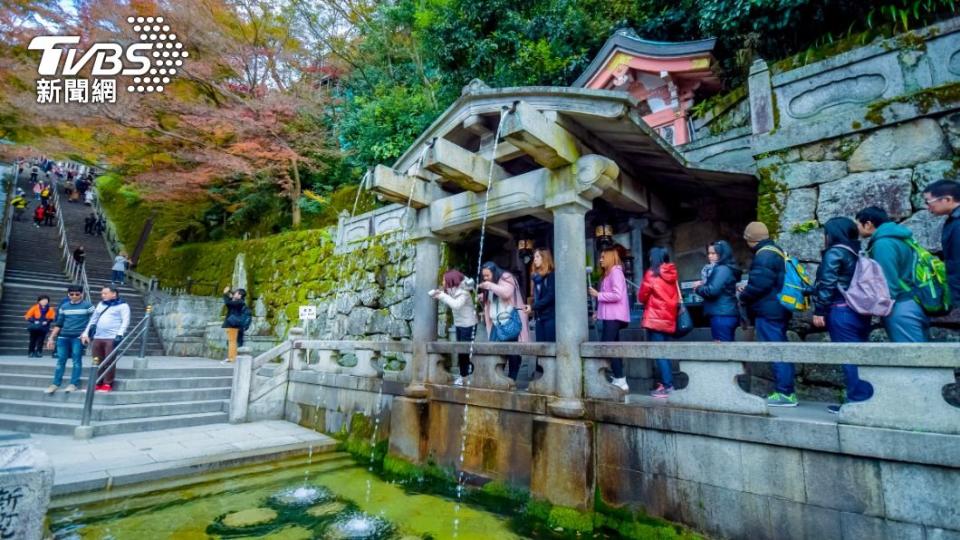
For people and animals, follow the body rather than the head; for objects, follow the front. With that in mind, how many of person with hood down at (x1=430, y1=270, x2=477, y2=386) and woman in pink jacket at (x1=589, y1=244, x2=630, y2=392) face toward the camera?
0

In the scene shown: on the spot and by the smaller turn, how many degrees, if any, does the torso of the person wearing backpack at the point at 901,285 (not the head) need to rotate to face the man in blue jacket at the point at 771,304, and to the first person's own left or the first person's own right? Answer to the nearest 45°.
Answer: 0° — they already face them

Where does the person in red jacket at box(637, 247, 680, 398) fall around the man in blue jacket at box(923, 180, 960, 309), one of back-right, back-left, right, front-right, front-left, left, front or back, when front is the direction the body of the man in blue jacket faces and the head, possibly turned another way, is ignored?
front

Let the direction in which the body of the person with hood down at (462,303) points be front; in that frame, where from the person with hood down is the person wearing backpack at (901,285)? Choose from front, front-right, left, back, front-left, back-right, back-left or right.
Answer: back-left

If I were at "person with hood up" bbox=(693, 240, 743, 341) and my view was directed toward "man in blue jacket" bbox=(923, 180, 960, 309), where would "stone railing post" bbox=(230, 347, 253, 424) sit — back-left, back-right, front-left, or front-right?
back-right

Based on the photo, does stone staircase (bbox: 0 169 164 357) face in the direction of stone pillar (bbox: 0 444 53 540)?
yes

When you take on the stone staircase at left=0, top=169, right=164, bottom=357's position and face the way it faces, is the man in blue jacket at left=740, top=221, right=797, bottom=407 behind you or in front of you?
in front

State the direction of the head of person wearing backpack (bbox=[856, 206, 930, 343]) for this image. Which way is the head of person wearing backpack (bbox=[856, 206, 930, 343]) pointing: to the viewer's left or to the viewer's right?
to the viewer's left

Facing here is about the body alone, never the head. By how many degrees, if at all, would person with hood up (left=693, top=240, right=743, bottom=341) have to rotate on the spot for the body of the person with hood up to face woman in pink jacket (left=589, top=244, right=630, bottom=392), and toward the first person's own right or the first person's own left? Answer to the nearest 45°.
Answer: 0° — they already face them

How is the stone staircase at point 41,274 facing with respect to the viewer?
toward the camera

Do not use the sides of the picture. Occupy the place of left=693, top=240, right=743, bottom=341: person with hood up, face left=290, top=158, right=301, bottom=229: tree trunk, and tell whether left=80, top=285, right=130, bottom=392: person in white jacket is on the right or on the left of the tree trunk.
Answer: left

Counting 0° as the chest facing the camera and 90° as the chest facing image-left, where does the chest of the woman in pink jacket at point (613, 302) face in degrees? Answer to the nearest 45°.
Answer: approximately 90°

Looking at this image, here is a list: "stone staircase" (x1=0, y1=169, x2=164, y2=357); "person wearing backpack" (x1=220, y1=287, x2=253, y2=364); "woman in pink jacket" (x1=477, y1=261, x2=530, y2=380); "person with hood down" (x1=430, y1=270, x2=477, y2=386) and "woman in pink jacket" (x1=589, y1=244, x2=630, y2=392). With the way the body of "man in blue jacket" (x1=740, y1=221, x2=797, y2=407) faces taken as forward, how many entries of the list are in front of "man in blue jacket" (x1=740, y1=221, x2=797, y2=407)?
5

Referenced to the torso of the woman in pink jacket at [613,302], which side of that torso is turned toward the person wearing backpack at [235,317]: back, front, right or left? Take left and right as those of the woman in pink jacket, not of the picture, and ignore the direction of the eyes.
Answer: front

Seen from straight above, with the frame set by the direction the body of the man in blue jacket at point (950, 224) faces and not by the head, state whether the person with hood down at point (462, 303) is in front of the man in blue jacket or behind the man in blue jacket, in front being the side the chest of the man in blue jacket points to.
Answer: in front

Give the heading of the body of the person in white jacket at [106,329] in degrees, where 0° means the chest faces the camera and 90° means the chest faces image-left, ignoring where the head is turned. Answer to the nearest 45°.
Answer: approximately 45°

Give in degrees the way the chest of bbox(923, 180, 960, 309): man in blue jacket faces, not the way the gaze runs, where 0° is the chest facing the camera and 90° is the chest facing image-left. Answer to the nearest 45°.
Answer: approximately 90°
